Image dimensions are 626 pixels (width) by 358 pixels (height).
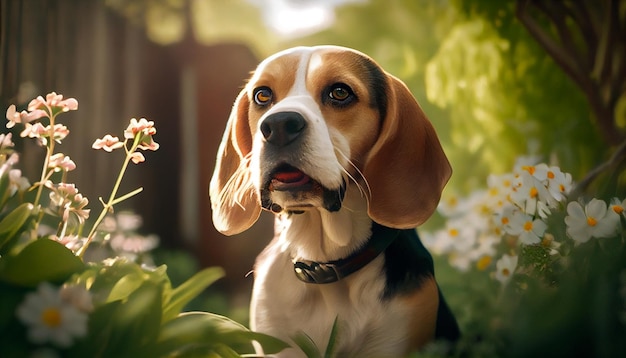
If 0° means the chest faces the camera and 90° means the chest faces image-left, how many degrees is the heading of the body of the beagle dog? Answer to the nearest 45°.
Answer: approximately 45°

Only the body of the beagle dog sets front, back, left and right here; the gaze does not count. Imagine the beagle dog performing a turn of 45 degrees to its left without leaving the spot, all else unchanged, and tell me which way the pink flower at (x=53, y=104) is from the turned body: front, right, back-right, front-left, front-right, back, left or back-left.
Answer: right

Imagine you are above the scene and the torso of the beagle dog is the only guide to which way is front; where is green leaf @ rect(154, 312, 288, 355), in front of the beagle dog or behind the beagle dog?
in front

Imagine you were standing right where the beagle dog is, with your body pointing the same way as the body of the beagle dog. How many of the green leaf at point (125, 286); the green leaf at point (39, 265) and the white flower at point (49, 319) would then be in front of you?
3

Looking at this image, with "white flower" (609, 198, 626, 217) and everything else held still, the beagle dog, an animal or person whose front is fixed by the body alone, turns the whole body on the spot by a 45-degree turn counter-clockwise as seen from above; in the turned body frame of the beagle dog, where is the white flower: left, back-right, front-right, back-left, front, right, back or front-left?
left

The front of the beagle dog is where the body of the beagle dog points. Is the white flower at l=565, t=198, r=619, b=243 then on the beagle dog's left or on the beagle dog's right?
on the beagle dog's left

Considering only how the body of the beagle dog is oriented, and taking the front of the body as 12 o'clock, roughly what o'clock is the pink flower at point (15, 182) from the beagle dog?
The pink flower is roughly at 1 o'clock from the beagle dog.

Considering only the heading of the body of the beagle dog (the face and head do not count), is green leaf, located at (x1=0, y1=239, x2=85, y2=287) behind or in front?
in front

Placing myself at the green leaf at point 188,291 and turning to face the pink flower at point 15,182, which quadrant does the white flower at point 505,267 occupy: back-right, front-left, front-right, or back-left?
back-right

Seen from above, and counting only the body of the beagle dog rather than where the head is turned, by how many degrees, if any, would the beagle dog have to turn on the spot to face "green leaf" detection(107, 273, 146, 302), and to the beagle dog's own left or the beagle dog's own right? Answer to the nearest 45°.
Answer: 0° — it already faces it

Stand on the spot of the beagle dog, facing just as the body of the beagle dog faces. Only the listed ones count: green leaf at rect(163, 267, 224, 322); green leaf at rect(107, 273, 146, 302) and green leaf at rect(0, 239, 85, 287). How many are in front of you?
3

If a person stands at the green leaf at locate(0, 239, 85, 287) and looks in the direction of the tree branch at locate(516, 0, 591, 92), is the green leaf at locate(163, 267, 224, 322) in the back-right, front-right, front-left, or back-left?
front-right

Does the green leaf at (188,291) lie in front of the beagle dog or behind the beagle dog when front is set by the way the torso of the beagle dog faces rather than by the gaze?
in front

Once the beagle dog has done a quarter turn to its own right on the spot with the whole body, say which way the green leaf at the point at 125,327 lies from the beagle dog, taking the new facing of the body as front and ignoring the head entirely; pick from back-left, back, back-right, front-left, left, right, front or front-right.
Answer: left

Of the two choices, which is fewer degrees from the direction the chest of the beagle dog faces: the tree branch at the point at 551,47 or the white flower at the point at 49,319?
the white flower
